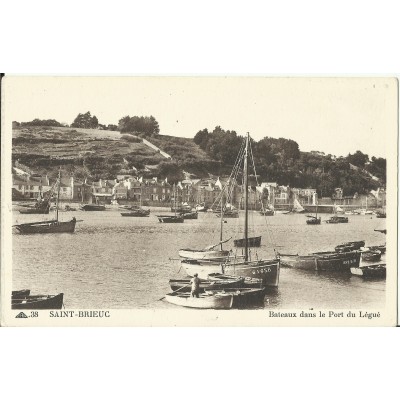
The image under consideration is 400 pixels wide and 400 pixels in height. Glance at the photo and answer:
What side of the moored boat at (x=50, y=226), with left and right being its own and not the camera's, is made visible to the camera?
right
